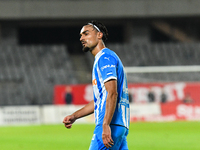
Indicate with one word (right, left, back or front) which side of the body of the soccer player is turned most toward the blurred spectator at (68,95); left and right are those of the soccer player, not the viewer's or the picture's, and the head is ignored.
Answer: right

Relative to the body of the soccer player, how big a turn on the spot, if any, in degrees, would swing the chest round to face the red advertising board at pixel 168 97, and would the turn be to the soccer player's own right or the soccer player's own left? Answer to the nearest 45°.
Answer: approximately 90° to the soccer player's own right

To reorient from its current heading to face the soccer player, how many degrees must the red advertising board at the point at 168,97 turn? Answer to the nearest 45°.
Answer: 0° — it already faces them

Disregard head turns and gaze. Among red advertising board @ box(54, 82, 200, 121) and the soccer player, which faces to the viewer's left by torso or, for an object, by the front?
the soccer player

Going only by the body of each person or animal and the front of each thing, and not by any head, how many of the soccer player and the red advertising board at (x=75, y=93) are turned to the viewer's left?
1

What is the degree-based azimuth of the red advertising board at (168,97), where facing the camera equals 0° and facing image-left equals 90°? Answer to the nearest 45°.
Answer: approximately 0°

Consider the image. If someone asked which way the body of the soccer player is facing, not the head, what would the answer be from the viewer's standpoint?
to the viewer's left

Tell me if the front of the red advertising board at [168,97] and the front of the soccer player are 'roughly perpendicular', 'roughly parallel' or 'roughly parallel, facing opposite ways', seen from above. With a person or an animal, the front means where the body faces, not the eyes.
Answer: roughly perpendicular

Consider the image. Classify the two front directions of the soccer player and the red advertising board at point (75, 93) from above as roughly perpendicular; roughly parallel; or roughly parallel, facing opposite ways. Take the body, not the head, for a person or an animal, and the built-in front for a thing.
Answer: roughly perpendicular
